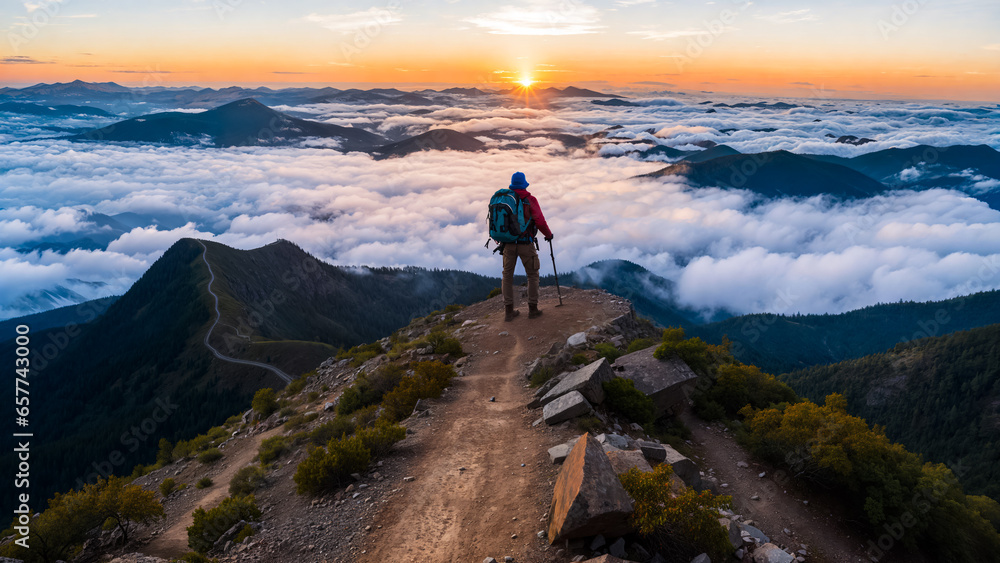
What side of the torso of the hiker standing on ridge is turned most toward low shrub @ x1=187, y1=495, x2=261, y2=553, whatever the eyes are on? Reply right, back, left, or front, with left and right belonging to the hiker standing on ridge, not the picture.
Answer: back

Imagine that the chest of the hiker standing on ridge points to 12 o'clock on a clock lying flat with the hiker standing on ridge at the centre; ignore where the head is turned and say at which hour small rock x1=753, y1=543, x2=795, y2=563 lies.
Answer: The small rock is roughly at 4 o'clock from the hiker standing on ridge.

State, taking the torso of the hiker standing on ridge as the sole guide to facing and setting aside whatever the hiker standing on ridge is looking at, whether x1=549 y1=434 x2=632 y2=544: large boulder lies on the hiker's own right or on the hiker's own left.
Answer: on the hiker's own right

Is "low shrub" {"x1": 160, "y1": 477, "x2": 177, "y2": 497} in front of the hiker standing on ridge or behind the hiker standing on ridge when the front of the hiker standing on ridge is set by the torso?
behind

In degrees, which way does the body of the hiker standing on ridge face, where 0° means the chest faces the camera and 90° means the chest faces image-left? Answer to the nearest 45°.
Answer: approximately 225°

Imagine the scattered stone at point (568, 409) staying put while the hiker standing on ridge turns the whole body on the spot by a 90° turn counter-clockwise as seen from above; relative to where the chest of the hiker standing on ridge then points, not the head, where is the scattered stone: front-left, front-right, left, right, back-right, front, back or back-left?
back-left

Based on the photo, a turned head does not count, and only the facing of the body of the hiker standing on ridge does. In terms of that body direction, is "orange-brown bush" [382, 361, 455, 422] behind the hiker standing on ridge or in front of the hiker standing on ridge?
behind
